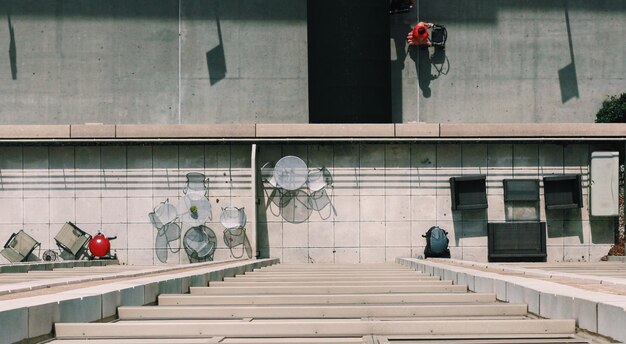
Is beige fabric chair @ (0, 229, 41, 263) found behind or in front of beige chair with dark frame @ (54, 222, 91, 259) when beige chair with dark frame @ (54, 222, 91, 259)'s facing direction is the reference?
in front

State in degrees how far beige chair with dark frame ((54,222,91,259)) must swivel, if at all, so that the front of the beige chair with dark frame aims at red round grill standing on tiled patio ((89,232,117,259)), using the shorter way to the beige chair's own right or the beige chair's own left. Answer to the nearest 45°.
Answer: approximately 180°

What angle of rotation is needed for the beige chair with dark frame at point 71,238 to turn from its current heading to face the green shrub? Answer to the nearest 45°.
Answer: approximately 135° to its right
